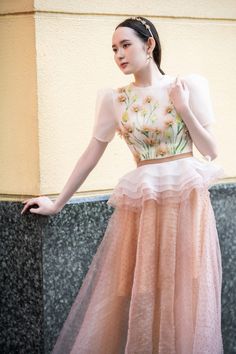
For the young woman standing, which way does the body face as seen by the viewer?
toward the camera

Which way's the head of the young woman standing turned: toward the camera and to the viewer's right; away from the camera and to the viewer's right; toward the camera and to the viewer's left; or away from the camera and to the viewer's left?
toward the camera and to the viewer's left
